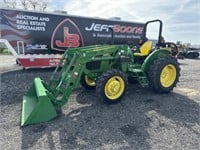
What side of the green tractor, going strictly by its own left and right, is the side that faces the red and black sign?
right

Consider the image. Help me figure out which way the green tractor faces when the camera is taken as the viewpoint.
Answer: facing the viewer and to the left of the viewer
